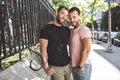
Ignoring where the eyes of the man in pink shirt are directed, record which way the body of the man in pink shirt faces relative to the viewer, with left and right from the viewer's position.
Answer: facing the viewer and to the left of the viewer

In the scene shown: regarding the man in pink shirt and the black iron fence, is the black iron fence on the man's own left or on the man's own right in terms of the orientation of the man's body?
on the man's own right

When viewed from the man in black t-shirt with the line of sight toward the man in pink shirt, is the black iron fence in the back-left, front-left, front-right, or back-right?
back-left

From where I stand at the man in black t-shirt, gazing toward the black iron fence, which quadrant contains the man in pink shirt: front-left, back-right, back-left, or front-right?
back-right
